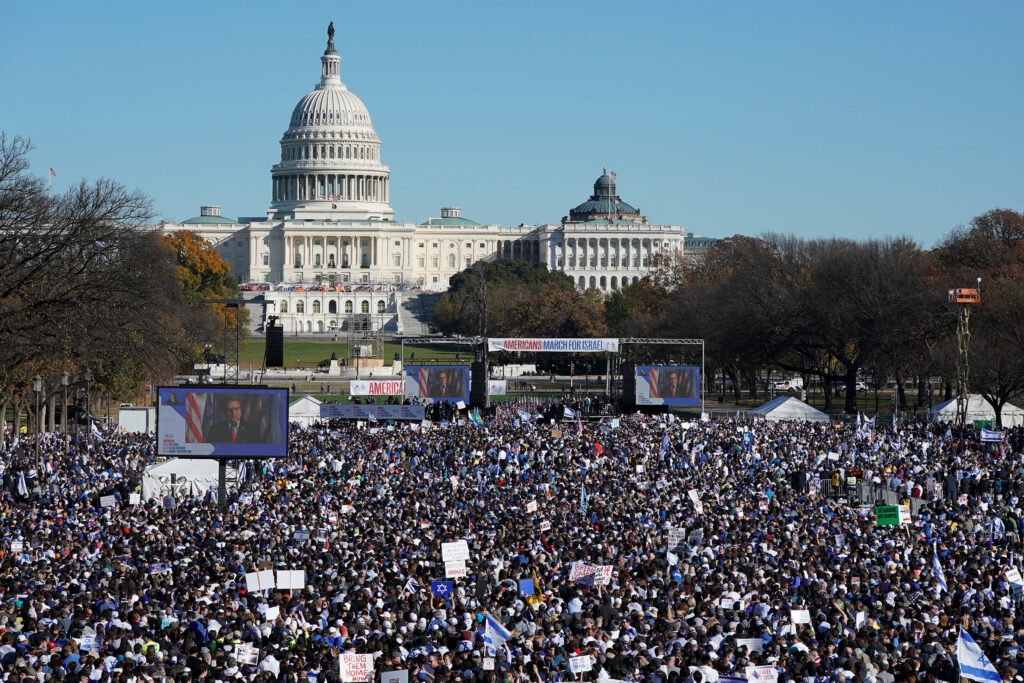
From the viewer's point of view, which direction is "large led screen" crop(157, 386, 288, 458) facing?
toward the camera
